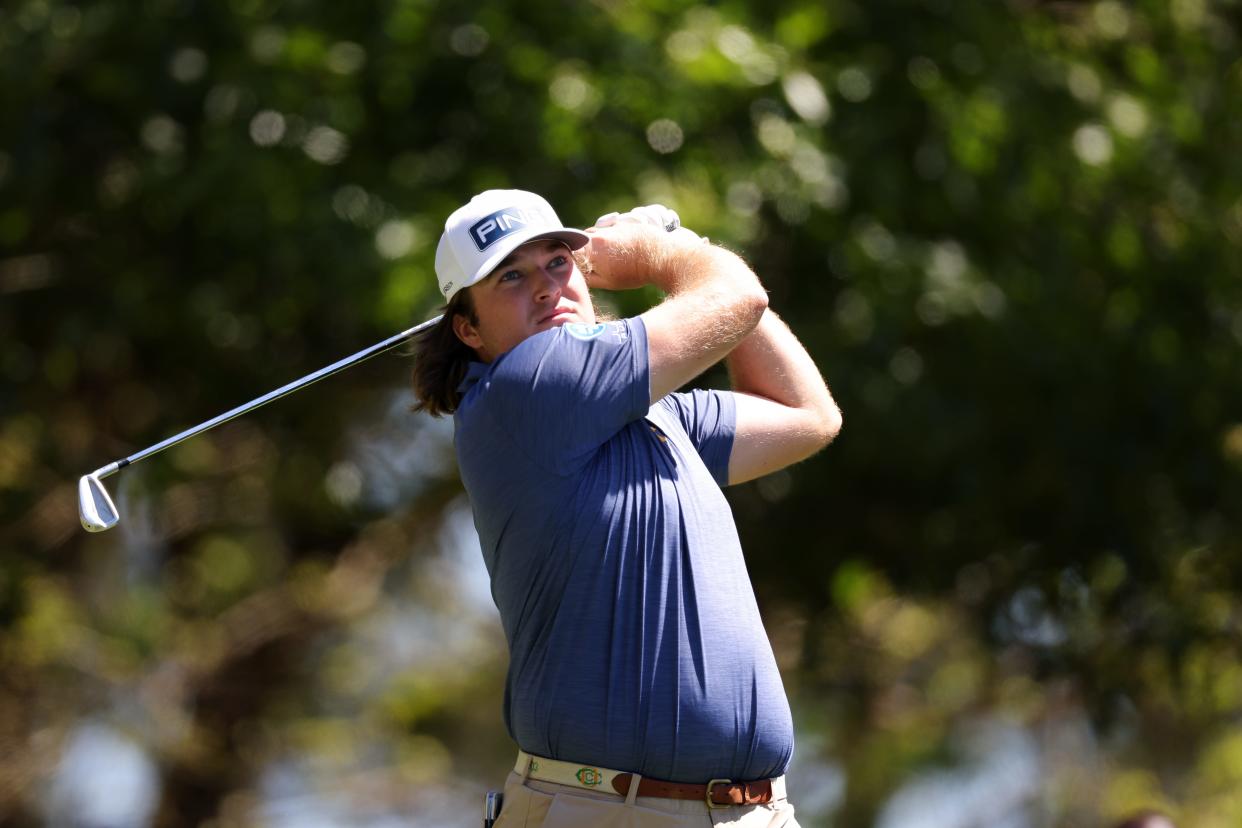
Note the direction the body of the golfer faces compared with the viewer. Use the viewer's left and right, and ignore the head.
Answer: facing the viewer and to the right of the viewer
